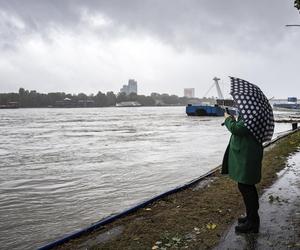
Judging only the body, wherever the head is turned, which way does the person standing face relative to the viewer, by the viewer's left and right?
facing to the left of the viewer
